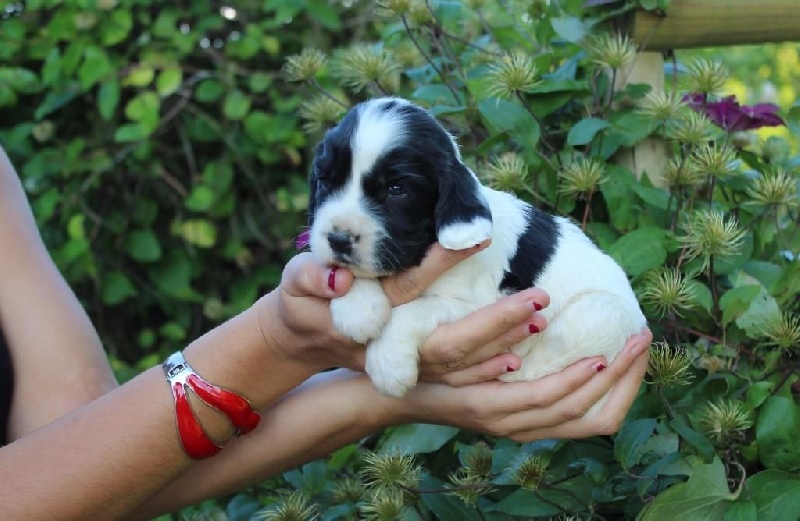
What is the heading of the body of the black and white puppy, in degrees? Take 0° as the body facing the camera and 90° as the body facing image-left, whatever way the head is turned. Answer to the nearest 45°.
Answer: approximately 45°

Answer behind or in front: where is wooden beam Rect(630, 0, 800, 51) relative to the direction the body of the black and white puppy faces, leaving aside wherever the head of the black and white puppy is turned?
behind

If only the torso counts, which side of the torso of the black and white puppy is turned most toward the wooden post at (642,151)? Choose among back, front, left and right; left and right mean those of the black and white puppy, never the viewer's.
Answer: back
